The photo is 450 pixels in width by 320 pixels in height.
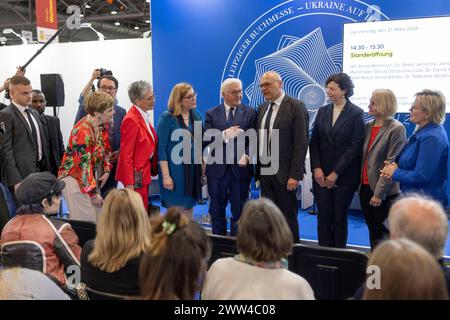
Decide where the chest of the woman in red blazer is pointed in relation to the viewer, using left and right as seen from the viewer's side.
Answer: facing to the right of the viewer

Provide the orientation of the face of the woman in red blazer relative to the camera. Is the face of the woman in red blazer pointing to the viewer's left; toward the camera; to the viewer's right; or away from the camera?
to the viewer's right

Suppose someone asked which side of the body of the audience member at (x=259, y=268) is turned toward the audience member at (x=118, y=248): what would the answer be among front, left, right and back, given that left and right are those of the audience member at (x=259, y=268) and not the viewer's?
left

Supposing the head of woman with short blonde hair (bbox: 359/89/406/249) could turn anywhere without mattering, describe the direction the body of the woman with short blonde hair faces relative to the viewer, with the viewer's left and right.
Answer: facing the viewer and to the left of the viewer

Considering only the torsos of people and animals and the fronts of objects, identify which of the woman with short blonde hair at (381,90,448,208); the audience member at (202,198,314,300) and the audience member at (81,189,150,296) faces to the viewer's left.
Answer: the woman with short blonde hair

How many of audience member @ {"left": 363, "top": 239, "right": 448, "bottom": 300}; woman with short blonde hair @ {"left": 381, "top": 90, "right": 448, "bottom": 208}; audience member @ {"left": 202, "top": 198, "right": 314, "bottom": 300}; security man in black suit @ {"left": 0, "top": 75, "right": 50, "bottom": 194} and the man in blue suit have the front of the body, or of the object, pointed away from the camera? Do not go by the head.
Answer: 2

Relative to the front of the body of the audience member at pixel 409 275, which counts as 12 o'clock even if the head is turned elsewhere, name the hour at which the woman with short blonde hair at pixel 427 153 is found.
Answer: The woman with short blonde hair is roughly at 12 o'clock from the audience member.

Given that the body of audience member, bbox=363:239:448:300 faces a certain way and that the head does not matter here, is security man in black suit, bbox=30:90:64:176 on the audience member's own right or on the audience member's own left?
on the audience member's own left

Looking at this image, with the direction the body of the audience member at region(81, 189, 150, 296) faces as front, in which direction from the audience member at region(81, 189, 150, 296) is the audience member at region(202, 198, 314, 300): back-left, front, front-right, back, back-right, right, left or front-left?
right

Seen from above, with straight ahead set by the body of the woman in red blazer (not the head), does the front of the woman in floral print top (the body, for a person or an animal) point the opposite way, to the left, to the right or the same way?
the same way

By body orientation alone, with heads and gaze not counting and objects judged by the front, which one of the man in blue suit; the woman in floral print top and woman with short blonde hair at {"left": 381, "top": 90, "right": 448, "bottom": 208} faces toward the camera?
the man in blue suit

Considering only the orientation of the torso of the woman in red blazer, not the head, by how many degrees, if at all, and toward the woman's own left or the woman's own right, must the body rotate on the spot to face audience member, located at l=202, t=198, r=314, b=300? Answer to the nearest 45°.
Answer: approximately 90° to the woman's own right

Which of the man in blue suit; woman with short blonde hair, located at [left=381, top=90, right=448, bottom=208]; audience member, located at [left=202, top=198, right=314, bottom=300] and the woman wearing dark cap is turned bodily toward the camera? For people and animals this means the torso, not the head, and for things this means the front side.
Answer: the man in blue suit

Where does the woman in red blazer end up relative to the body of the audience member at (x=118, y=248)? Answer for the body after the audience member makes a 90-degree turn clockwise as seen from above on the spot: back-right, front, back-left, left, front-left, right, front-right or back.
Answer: back-left

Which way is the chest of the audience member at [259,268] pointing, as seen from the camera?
away from the camera

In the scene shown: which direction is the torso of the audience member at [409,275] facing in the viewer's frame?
away from the camera

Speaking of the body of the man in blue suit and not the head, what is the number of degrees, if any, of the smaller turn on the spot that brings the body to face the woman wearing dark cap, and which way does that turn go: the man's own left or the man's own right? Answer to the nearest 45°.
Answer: approximately 45° to the man's own right

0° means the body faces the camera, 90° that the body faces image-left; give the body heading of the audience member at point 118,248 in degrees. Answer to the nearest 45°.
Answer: approximately 225°

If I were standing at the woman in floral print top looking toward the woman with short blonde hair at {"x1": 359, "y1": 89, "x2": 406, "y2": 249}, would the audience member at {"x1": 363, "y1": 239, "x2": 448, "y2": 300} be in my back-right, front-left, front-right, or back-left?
front-right

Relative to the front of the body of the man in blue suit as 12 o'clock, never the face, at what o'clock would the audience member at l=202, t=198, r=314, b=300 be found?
The audience member is roughly at 12 o'clock from the man in blue suit.

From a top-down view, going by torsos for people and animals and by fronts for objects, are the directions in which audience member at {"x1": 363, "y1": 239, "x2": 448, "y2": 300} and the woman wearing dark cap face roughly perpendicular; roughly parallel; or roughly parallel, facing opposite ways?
roughly parallel

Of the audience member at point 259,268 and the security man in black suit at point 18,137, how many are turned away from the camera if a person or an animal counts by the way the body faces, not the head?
1
